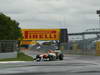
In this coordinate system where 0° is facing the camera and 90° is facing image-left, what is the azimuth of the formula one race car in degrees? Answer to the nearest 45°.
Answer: approximately 45°

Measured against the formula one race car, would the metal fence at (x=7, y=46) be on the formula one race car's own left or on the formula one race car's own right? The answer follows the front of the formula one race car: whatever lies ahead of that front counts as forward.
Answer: on the formula one race car's own right
